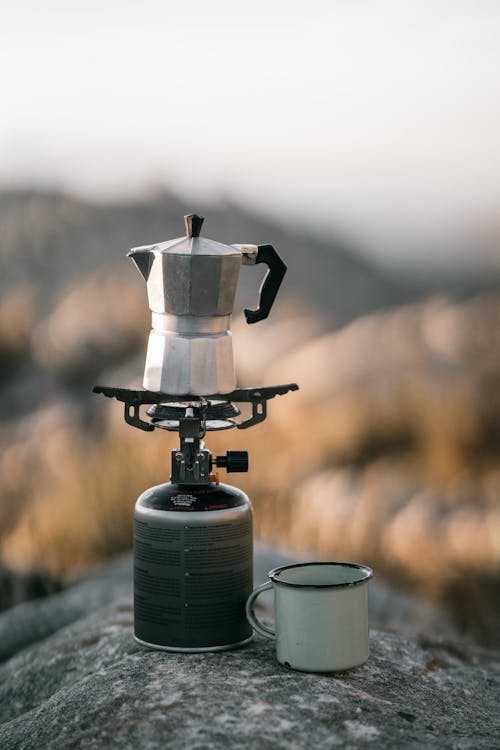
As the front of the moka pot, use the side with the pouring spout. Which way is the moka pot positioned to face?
to the viewer's left
